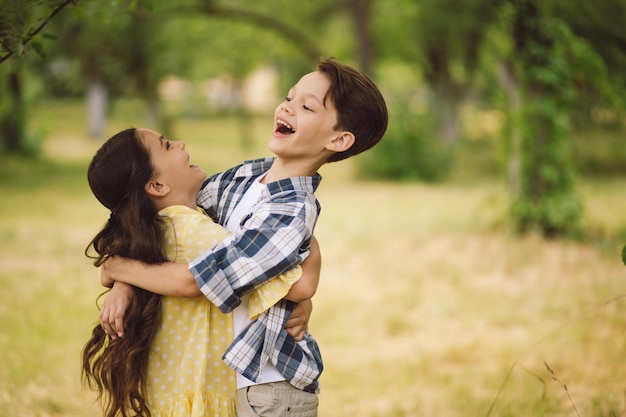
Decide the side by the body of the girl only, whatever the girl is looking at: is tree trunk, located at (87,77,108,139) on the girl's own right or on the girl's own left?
on the girl's own left

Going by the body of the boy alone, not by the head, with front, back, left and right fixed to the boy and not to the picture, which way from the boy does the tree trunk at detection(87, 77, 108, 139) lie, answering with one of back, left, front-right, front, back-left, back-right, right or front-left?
back-right

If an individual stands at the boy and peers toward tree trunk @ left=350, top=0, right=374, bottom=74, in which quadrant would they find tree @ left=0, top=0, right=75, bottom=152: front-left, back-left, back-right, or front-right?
front-left

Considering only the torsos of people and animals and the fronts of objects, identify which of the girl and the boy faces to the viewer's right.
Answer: the girl

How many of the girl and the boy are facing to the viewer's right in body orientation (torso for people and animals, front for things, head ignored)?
1

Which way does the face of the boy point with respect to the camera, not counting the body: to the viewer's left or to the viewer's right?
to the viewer's left

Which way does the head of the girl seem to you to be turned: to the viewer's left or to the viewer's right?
to the viewer's right

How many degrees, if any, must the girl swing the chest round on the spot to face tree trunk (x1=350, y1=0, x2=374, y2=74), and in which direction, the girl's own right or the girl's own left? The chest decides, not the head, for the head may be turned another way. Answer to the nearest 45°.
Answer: approximately 90° to the girl's own left

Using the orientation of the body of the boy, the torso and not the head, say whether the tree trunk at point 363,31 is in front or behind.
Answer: behind

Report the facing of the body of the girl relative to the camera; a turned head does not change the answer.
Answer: to the viewer's right

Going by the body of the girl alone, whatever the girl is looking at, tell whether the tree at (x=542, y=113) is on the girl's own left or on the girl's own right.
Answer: on the girl's own left

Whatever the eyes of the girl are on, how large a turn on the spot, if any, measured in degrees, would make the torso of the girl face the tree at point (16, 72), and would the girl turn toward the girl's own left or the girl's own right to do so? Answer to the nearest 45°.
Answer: approximately 90° to the girl's own left
